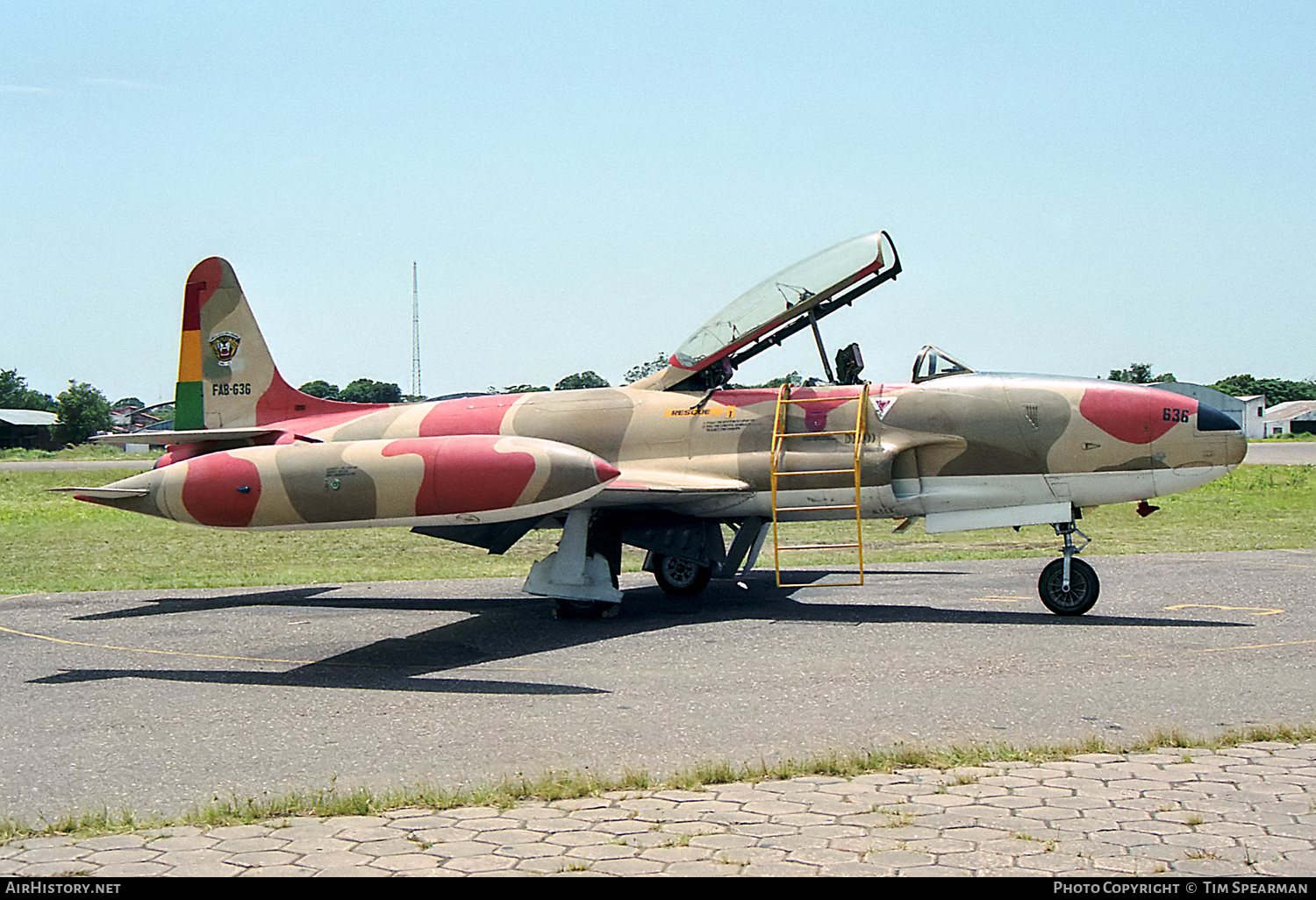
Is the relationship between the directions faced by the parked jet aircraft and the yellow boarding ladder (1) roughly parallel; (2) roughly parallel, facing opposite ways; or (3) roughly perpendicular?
roughly perpendicular

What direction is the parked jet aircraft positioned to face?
to the viewer's right

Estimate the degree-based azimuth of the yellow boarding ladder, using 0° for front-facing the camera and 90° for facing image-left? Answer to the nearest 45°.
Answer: approximately 0°
